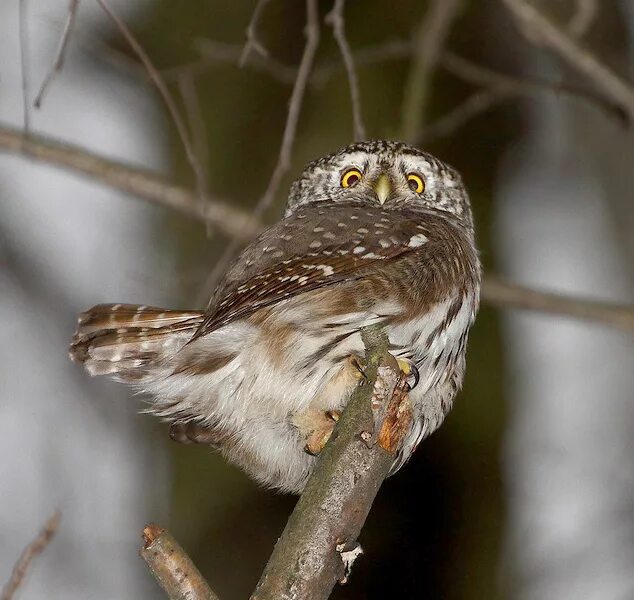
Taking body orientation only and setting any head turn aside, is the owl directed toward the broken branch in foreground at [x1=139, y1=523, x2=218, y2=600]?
no

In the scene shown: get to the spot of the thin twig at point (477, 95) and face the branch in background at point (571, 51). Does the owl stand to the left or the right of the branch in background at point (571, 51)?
right

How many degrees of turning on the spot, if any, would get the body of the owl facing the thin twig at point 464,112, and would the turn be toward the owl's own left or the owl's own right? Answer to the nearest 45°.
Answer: approximately 45° to the owl's own left
